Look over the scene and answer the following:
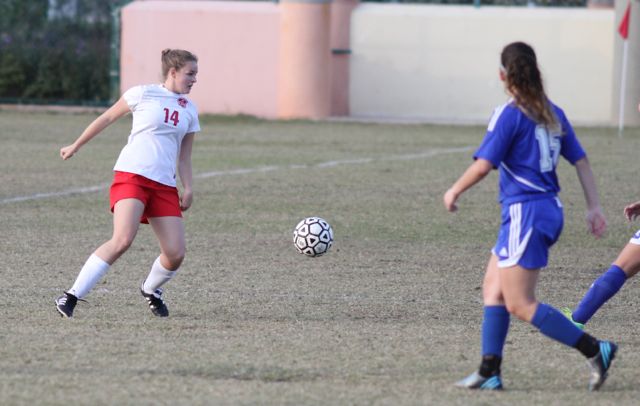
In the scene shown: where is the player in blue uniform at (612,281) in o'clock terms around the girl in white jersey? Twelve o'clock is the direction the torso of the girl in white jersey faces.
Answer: The player in blue uniform is roughly at 11 o'clock from the girl in white jersey.

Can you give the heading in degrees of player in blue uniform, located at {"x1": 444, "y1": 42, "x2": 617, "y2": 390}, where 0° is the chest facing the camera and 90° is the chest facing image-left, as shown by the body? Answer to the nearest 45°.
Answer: approximately 135°

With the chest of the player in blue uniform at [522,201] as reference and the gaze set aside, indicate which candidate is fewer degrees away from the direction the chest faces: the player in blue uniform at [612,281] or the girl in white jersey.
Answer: the girl in white jersey

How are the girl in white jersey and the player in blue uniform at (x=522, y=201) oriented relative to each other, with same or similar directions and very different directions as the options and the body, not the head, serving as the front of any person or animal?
very different directions

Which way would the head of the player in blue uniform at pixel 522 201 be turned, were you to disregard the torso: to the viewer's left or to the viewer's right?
to the viewer's left

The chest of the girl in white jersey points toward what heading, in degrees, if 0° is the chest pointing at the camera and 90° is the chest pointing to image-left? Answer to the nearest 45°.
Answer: approximately 315°

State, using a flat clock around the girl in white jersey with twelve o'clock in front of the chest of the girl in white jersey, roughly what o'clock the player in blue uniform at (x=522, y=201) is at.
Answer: The player in blue uniform is roughly at 12 o'clock from the girl in white jersey.
